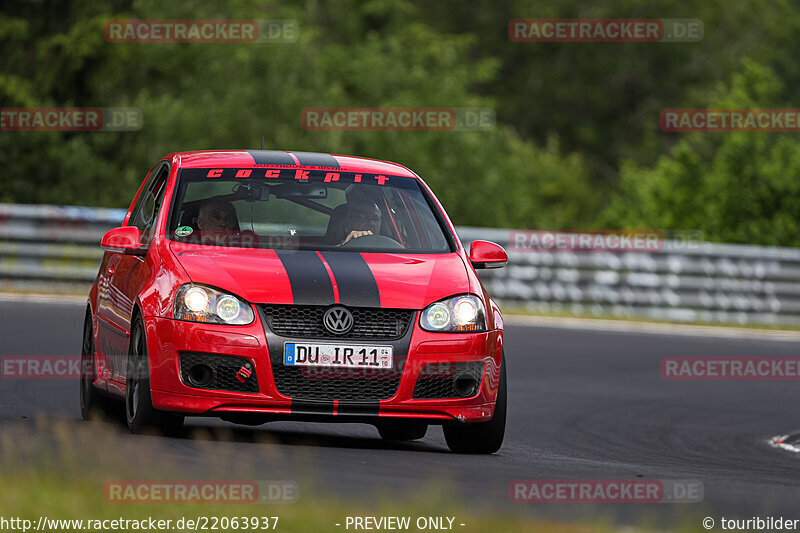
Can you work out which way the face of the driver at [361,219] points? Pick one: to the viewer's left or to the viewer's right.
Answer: to the viewer's right

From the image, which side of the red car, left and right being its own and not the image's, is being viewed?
front

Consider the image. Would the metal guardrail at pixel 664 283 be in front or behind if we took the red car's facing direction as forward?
behind
